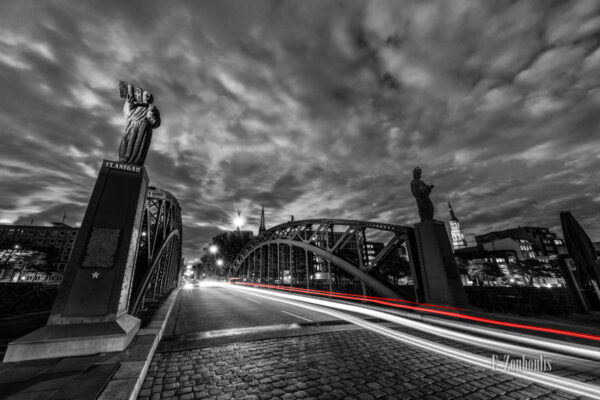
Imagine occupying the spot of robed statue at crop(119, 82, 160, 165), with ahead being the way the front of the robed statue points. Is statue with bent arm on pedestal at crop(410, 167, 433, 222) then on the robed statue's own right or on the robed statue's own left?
on the robed statue's own left

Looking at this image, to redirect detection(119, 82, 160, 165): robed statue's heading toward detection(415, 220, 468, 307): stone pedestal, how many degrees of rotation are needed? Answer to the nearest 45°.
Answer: approximately 90° to its left

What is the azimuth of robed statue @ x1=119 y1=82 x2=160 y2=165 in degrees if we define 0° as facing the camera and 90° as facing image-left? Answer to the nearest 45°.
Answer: approximately 0°
